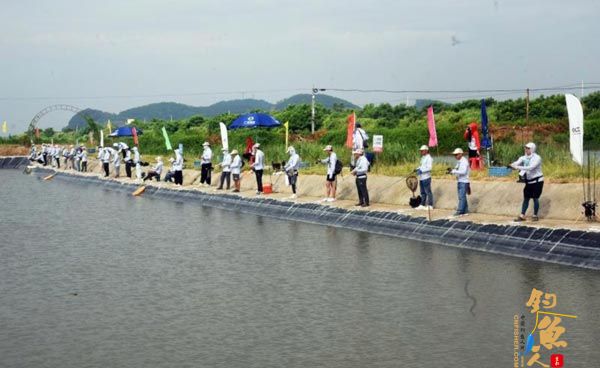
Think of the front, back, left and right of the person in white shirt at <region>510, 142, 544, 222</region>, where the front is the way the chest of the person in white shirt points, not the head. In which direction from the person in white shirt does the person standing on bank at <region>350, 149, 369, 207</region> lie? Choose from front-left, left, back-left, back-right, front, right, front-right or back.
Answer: right

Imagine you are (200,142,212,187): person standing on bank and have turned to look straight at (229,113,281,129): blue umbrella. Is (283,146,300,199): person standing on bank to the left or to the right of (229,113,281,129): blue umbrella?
right

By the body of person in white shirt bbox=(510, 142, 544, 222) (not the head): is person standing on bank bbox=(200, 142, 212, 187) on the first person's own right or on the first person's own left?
on the first person's own right

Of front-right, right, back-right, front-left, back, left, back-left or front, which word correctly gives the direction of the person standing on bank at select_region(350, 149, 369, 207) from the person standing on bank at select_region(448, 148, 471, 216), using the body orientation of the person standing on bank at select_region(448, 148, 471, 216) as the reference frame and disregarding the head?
front-right

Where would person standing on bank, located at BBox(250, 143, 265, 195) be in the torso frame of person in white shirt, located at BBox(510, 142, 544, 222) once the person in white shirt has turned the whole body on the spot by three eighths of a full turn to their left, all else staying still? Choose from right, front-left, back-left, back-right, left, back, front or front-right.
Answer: back-left

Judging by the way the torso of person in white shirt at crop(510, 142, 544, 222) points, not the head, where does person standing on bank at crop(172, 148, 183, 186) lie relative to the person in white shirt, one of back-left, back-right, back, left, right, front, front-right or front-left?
right

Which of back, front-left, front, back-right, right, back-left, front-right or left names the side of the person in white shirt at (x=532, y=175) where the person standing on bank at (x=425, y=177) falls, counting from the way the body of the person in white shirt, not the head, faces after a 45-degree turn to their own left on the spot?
back-right

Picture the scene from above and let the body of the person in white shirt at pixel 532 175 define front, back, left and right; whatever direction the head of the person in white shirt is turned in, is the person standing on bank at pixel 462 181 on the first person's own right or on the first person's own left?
on the first person's own right
